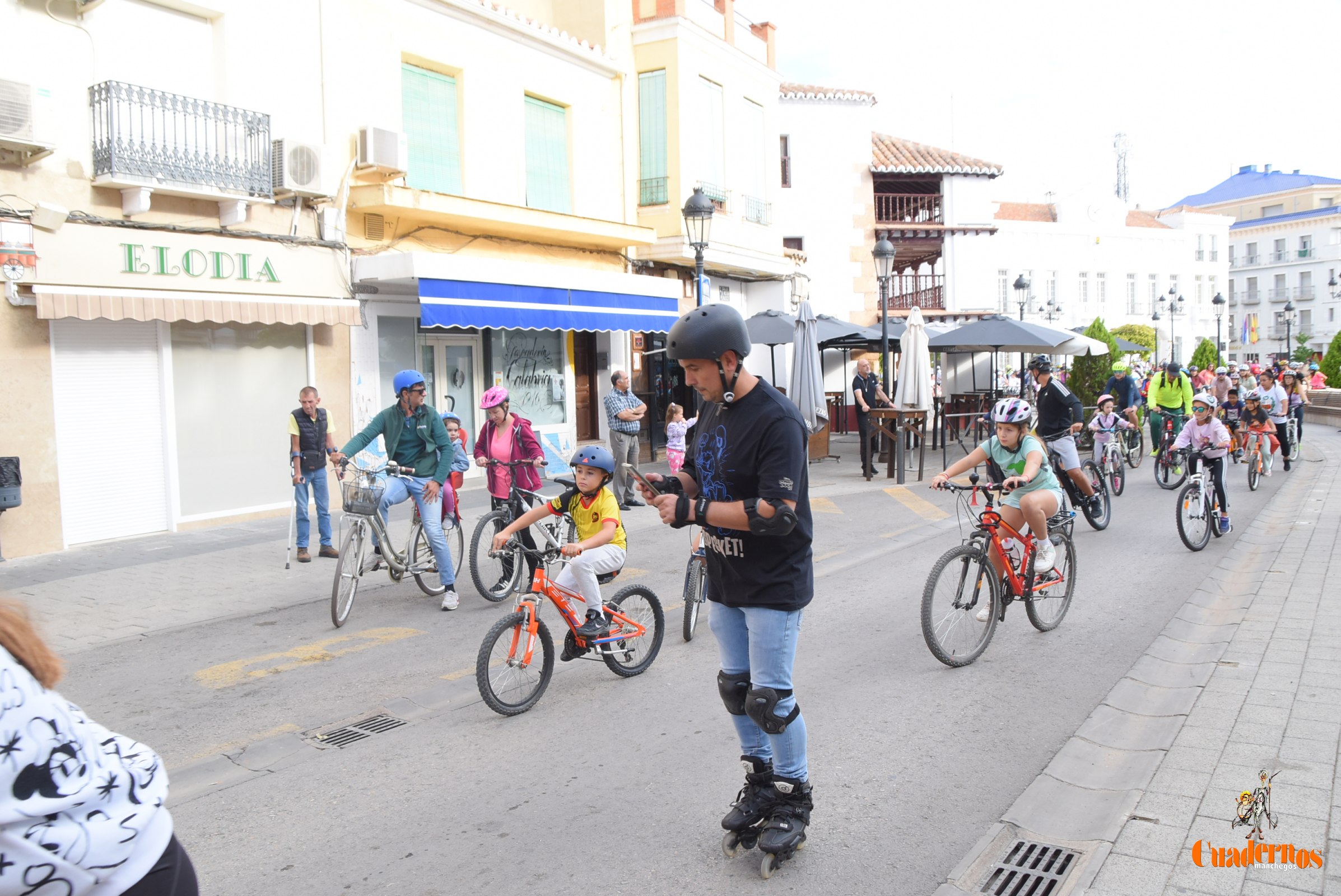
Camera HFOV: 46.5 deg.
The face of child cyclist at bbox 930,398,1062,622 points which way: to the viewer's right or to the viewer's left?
to the viewer's left

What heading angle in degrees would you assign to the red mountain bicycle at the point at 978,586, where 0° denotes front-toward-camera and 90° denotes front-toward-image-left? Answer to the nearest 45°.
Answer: approximately 45°

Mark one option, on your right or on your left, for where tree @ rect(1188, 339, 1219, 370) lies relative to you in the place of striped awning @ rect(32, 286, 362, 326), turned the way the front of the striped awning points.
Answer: on your left

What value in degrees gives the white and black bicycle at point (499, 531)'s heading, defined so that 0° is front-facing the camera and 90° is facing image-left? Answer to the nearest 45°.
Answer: approximately 45°

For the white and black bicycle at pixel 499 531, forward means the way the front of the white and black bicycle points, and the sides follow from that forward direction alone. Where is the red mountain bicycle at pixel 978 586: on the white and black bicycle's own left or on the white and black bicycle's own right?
on the white and black bicycle's own left

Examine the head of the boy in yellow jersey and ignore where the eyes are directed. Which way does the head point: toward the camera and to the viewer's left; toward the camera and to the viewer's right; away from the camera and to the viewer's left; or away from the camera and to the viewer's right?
toward the camera and to the viewer's left

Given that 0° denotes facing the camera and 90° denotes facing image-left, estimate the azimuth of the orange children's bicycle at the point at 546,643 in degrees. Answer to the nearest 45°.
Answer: approximately 45°

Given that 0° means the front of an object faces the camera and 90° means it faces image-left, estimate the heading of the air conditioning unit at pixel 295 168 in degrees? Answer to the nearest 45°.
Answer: approximately 315°

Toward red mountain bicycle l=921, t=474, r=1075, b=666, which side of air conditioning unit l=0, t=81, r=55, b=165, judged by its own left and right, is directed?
front

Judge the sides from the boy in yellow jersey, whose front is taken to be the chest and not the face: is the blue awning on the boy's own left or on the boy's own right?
on the boy's own right

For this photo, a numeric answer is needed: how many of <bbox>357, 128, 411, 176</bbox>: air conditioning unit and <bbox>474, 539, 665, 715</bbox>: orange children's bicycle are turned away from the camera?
0

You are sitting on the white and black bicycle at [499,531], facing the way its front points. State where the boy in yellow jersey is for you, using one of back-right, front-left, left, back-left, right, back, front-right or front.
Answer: front-left
